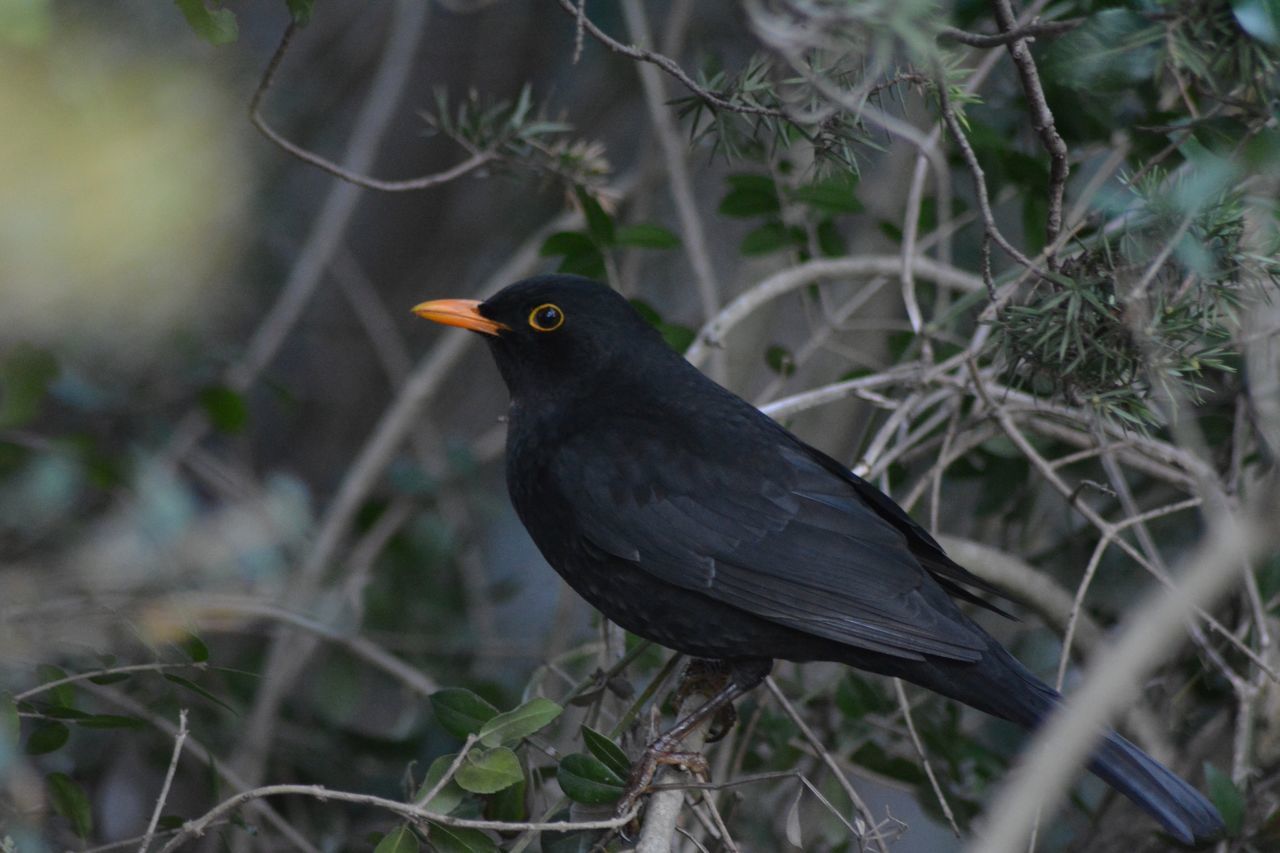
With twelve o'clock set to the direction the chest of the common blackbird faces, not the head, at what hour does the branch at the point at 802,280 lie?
The branch is roughly at 3 o'clock from the common blackbird.

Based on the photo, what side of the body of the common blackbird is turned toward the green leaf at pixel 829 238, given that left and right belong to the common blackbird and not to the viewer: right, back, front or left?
right

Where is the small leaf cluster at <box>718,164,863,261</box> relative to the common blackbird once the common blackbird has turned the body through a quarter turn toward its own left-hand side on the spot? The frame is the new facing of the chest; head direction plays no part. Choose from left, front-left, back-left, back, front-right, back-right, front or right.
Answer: back

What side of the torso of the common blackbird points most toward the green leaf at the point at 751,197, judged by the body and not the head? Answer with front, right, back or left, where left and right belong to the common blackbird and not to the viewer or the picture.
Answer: right

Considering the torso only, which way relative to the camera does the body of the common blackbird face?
to the viewer's left

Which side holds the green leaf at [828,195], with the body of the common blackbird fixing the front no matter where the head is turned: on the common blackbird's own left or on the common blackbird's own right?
on the common blackbird's own right

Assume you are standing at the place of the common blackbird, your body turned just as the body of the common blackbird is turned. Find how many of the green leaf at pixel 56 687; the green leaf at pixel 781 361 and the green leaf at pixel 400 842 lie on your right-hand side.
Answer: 1
